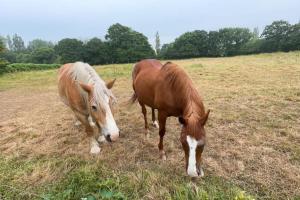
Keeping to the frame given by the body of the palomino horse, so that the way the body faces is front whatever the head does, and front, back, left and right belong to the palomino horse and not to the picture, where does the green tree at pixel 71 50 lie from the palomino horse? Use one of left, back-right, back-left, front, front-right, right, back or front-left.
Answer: back-left

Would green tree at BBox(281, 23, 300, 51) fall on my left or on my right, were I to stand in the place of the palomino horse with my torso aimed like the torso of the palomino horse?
on my left

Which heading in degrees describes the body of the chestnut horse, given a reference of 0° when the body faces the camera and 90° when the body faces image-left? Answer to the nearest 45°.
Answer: approximately 315°

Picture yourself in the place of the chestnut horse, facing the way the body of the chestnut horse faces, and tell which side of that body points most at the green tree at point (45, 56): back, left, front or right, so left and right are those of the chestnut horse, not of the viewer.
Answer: back

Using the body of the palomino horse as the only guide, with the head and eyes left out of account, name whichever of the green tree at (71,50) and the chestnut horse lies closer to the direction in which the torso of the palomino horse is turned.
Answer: the chestnut horse

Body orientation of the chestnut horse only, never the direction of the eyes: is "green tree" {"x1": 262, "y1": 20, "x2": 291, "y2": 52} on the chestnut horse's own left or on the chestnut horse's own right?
on the chestnut horse's own left

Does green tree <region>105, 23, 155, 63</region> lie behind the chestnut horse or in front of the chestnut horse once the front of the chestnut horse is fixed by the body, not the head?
behind

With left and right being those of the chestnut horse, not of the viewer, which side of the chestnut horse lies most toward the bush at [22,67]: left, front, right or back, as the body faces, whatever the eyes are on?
back

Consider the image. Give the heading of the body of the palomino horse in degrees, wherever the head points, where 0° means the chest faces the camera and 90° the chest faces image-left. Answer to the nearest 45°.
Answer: approximately 315°

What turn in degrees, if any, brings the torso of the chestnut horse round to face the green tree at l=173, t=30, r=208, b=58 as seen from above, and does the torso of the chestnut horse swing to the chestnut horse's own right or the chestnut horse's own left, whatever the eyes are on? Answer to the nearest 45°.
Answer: approximately 135° to the chestnut horse's own left

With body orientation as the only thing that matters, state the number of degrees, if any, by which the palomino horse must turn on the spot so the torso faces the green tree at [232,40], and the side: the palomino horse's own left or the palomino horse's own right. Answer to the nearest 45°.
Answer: approximately 90° to the palomino horse's own left

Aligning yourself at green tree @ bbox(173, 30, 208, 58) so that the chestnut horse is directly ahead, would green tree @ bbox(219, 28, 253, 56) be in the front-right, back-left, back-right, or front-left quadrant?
back-left
